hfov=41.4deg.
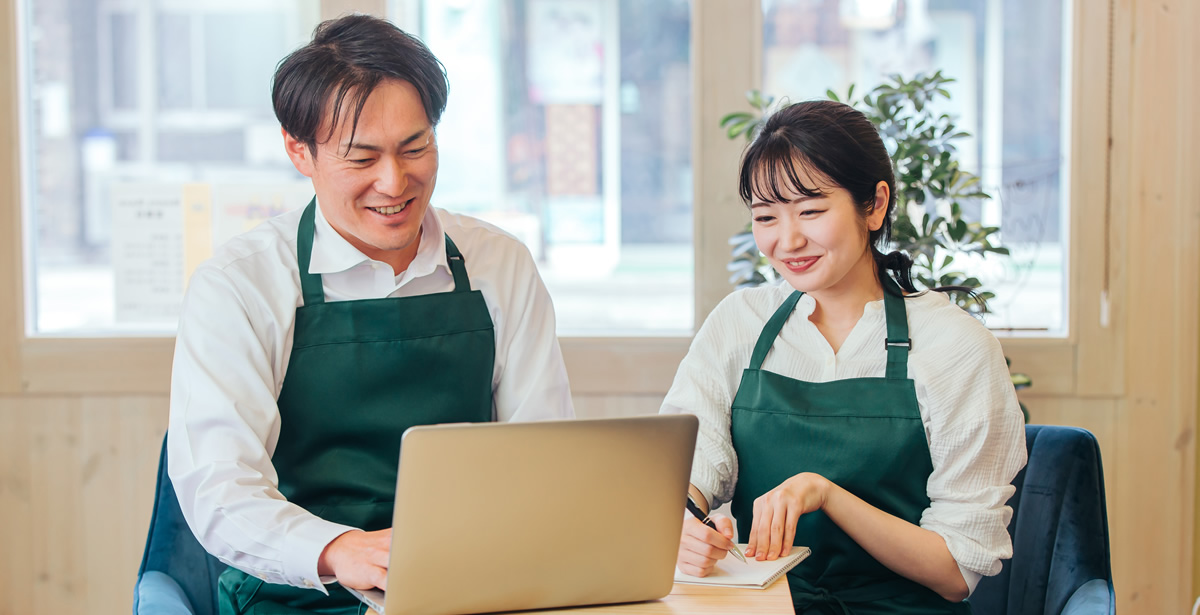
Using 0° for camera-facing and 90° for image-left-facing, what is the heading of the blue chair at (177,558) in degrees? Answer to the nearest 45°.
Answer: approximately 315°

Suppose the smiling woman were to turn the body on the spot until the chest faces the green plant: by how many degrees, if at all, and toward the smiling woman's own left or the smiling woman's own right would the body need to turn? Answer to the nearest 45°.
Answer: approximately 135° to the smiling woman's own right

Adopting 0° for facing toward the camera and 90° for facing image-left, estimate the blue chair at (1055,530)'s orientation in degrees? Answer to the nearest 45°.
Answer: approximately 45°

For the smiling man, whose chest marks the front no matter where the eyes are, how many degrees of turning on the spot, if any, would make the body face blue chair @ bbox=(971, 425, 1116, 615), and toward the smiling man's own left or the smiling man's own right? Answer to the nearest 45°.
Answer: approximately 45° to the smiling man's own left

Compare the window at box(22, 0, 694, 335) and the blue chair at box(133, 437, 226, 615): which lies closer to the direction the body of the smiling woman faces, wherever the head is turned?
the blue chair

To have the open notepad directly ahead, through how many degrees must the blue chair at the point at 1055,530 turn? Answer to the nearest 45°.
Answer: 0° — it already faces it

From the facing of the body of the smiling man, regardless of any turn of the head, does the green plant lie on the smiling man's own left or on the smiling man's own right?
on the smiling man's own left

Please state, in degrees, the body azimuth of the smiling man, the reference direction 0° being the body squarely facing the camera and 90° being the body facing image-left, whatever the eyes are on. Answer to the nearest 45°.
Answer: approximately 315°
